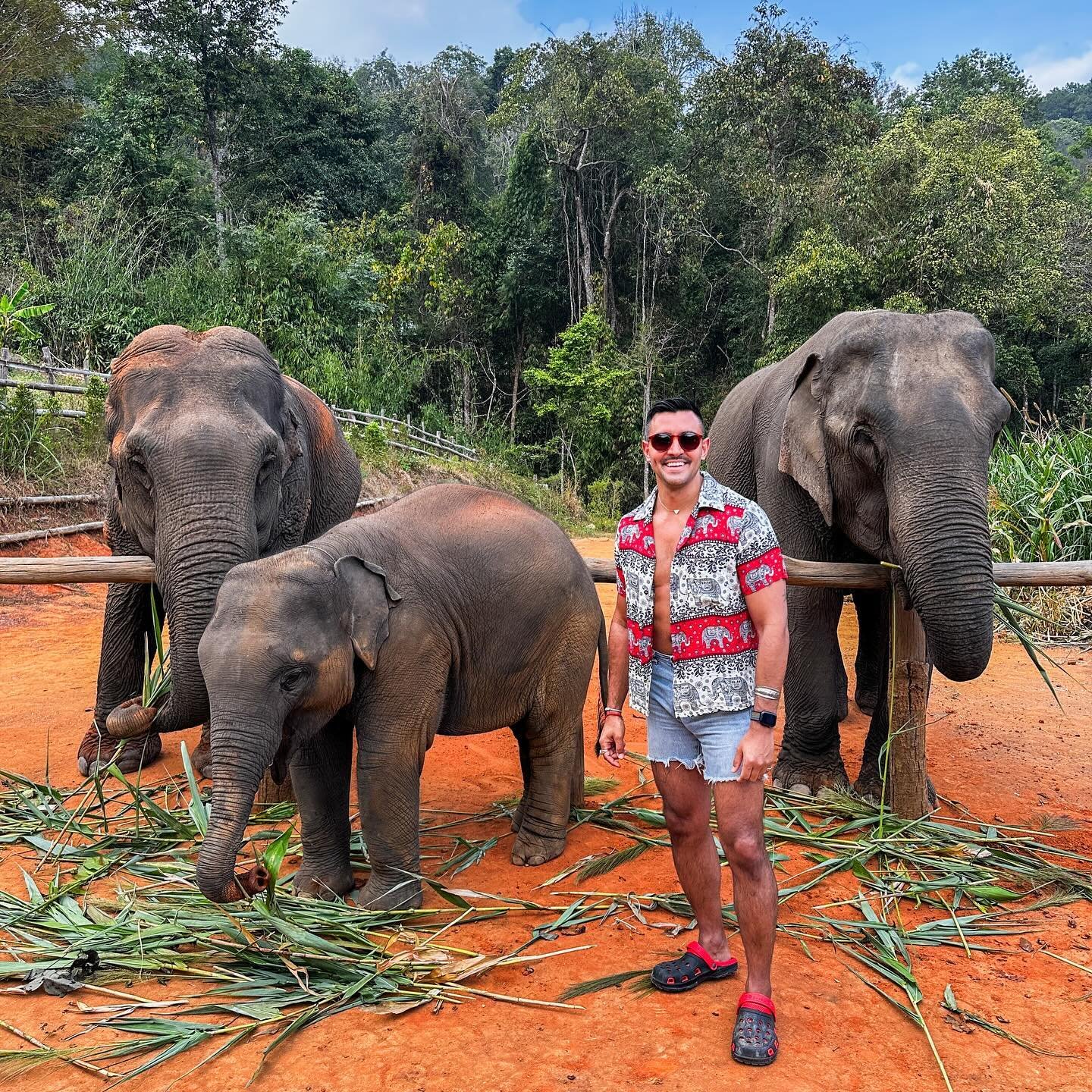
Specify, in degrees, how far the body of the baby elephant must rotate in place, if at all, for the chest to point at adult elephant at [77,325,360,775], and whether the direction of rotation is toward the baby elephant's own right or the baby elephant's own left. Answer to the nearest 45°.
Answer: approximately 90° to the baby elephant's own right

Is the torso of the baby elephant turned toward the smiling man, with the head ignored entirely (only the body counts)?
no

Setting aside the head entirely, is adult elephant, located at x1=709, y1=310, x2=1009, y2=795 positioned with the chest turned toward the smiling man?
no

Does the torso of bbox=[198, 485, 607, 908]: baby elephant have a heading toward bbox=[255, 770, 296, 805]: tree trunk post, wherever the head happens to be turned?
no

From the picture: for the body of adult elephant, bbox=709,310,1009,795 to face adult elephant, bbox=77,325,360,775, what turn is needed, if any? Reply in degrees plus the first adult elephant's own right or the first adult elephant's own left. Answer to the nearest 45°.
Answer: approximately 135° to the first adult elephant's own right

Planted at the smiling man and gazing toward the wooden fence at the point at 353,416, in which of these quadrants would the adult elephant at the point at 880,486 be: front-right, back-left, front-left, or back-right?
front-right

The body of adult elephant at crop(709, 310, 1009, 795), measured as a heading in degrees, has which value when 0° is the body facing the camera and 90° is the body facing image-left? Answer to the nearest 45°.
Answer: approximately 315°

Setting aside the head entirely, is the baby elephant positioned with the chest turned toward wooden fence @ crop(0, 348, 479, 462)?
no

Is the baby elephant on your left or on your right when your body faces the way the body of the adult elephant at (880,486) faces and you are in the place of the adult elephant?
on your right

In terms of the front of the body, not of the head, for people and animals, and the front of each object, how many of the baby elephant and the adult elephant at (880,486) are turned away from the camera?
0

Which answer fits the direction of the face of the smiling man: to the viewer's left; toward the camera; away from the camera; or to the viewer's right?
toward the camera

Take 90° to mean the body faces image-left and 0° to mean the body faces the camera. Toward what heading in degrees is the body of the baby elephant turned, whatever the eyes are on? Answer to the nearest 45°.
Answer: approximately 45°
